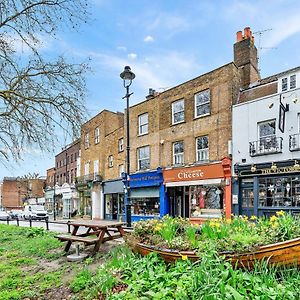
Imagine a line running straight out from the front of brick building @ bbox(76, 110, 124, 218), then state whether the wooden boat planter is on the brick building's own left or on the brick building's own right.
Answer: on the brick building's own left

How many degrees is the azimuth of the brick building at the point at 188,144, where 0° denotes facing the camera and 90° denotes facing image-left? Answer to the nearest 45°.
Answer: approximately 45°

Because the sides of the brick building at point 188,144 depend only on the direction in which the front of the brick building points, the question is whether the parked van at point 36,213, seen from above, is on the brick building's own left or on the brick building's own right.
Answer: on the brick building's own right

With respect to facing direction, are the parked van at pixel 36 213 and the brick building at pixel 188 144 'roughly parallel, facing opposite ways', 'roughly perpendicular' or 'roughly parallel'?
roughly perpendicular

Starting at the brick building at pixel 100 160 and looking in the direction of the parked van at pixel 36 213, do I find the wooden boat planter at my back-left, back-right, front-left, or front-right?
back-left

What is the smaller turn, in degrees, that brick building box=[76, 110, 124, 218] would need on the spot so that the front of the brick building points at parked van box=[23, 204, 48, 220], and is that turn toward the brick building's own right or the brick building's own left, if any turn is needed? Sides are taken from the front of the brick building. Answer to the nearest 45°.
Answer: approximately 90° to the brick building's own right

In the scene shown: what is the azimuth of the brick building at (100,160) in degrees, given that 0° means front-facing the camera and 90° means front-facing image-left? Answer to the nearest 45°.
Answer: approximately 45°

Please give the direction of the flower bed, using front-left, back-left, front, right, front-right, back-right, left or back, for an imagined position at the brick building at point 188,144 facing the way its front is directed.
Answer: front-left

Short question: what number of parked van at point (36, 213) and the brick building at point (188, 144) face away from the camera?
0
